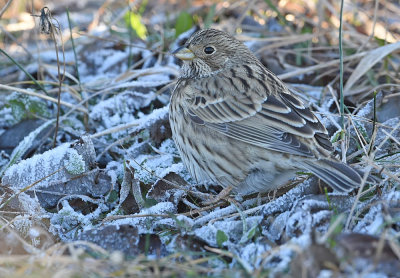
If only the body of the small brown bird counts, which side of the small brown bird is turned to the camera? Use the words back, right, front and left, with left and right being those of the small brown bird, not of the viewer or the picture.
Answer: left

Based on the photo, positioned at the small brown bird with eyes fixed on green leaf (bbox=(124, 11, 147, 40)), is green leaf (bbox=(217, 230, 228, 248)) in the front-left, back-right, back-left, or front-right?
back-left

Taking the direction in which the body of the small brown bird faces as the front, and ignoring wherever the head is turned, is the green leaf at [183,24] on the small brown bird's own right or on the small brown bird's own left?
on the small brown bird's own right

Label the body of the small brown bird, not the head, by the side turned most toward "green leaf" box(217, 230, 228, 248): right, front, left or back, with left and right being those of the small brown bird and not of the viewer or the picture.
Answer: left

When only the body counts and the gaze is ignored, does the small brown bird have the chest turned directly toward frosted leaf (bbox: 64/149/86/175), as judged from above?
yes
